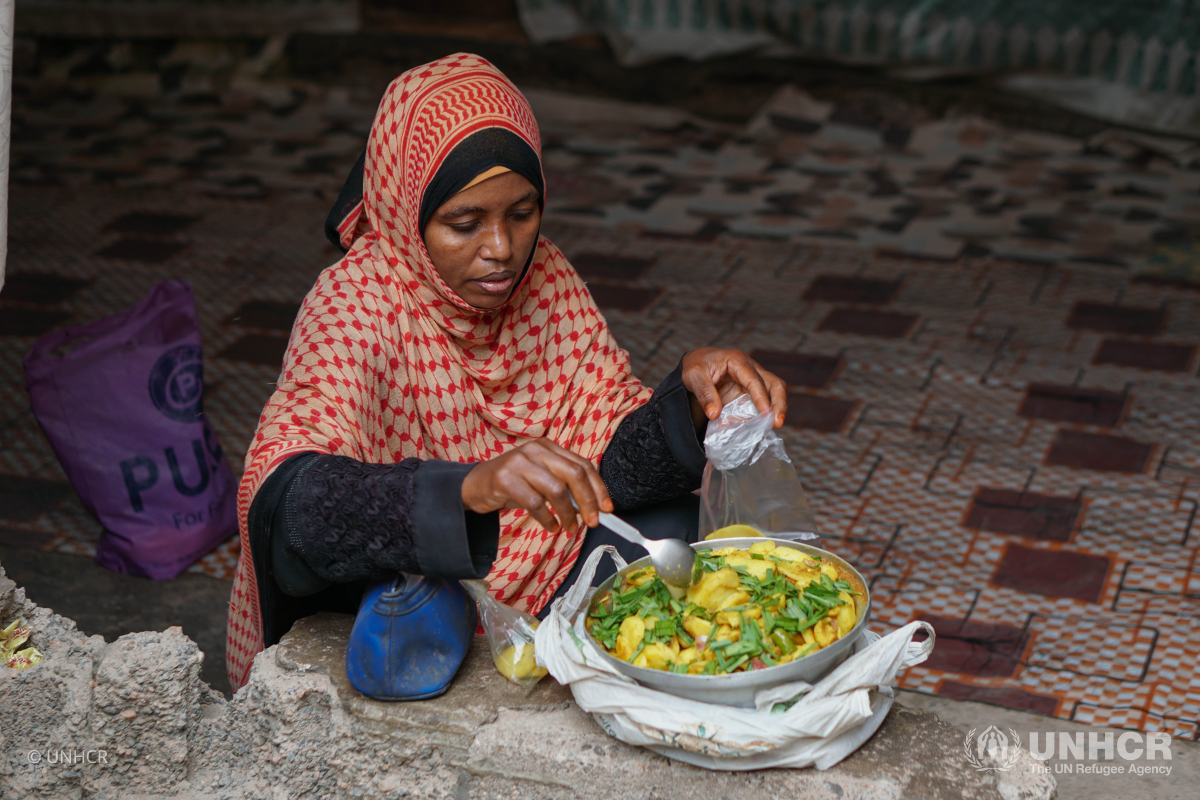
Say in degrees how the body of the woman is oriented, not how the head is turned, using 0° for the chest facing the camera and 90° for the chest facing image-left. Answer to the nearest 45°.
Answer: approximately 315°

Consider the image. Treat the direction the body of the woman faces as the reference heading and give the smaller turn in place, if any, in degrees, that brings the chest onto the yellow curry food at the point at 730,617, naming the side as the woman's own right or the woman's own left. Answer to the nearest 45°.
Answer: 0° — they already face it

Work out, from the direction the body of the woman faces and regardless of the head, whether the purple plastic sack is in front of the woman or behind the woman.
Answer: behind

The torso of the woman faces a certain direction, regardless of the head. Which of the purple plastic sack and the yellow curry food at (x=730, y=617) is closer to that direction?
the yellow curry food
